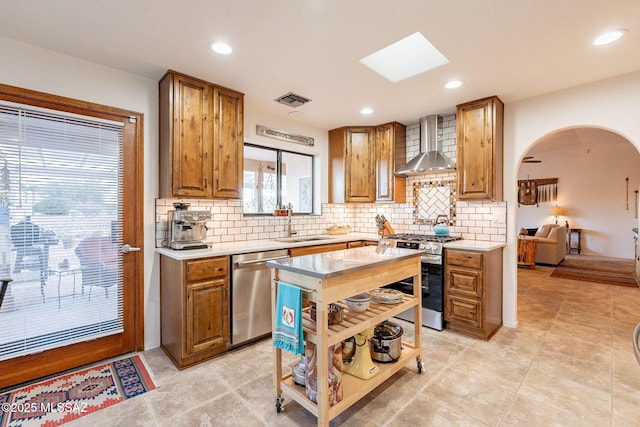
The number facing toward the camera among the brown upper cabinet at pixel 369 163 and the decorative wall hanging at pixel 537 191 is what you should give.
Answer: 2

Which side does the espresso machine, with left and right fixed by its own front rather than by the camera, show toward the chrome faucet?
left

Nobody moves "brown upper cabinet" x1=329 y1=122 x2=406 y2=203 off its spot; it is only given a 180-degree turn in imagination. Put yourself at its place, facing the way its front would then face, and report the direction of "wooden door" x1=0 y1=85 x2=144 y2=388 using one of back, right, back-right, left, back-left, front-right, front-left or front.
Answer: back-left

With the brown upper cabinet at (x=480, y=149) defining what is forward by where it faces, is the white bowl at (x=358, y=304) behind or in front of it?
in front

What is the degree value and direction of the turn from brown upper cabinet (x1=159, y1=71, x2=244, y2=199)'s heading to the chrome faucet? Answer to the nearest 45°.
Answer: approximately 90° to its left

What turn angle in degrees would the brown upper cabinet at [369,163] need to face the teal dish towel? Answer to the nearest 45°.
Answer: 0° — it already faces it

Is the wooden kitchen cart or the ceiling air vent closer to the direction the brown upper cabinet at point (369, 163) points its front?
the wooden kitchen cart

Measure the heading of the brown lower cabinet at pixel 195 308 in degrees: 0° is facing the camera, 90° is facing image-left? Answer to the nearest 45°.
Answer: approximately 315°

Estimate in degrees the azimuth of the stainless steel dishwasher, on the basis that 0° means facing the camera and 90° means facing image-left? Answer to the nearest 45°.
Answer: approximately 315°

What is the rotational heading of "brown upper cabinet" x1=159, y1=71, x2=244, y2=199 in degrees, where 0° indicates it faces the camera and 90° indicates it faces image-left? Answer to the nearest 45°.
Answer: approximately 315°

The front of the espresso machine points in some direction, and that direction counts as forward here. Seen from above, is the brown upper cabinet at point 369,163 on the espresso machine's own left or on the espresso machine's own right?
on the espresso machine's own left

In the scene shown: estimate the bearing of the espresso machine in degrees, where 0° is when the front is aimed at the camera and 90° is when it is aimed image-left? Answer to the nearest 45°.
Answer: approximately 315°
